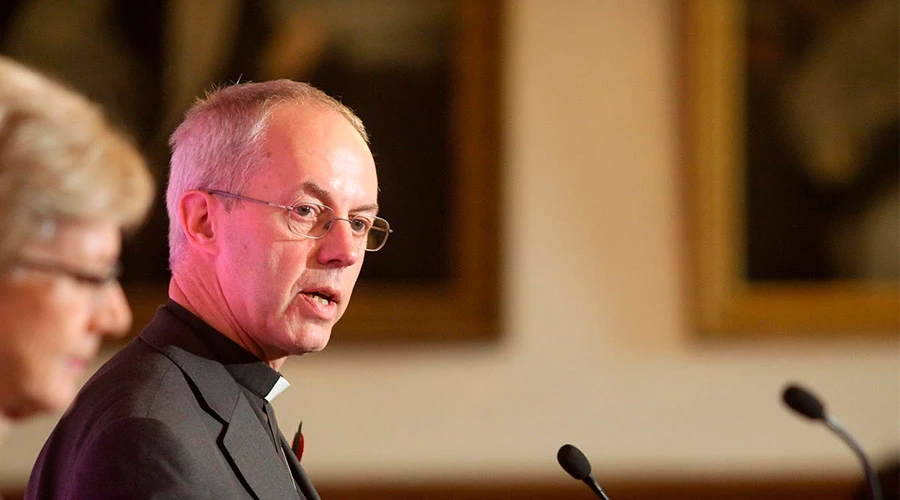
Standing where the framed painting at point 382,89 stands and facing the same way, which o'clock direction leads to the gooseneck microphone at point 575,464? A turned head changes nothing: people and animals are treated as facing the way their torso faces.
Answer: The gooseneck microphone is roughly at 12 o'clock from the framed painting.

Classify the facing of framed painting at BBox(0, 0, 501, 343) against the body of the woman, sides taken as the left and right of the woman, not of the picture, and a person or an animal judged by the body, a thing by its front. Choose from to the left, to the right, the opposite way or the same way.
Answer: to the right

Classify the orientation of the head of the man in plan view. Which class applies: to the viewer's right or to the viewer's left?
to the viewer's right

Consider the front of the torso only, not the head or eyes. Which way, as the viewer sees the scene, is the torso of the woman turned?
to the viewer's right

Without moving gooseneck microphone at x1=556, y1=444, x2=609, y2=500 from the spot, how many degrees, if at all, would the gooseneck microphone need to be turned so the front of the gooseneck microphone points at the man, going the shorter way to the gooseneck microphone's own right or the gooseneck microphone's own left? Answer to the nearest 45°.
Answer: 0° — it already faces them

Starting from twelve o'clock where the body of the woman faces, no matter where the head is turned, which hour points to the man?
The man is roughly at 10 o'clock from the woman.

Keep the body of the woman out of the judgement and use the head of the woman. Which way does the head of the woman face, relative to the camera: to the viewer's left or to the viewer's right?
to the viewer's right

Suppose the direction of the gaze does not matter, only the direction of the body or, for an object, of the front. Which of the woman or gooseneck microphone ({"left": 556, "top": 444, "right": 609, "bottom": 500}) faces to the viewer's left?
the gooseneck microphone

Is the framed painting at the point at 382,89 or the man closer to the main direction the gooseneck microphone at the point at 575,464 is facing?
the man

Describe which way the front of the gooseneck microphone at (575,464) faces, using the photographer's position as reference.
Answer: facing to the left of the viewer

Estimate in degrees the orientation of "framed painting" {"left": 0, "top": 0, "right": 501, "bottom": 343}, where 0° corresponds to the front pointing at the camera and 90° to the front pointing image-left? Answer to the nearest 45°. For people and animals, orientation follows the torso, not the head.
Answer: approximately 0°
